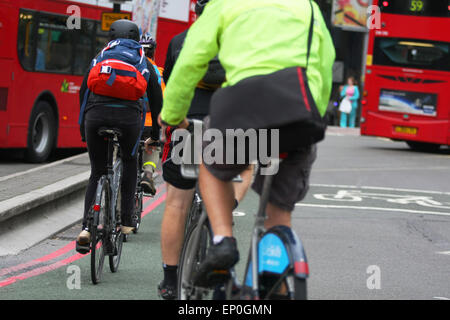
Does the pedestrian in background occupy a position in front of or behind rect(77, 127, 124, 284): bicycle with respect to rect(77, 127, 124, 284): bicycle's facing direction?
in front

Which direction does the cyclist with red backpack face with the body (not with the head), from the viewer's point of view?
away from the camera

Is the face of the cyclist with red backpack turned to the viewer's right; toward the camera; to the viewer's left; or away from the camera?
away from the camera

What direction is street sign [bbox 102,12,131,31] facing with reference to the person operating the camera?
facing the viewer

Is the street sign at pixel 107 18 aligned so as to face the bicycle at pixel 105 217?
yes

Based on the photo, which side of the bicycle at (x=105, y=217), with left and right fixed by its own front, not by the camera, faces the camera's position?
back

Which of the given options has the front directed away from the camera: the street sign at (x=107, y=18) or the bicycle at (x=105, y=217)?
the bicycle

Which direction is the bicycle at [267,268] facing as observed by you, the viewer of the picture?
facing away from the viewer and to the left of the viewer

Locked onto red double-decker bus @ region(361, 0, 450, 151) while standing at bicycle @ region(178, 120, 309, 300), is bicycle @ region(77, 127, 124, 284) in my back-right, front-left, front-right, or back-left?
front-left

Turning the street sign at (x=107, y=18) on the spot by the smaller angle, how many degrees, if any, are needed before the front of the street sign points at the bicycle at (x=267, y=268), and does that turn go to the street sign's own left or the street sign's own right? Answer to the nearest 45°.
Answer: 0° — it already faces it

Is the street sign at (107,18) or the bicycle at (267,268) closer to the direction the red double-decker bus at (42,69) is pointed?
the street sign

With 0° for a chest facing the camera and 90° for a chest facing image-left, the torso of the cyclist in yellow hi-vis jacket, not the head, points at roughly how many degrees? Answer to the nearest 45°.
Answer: approximately 135°
